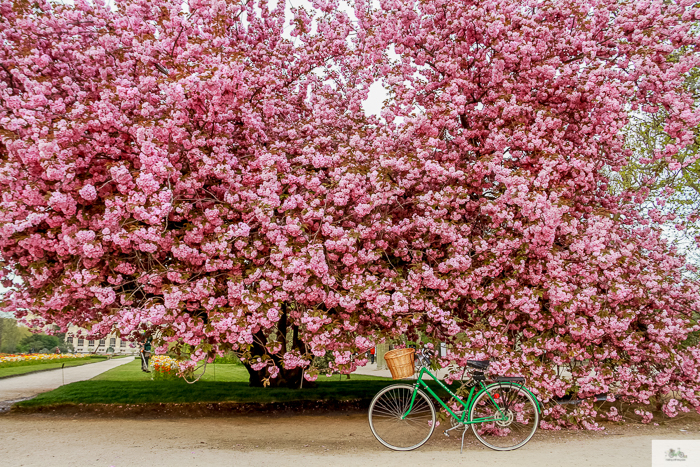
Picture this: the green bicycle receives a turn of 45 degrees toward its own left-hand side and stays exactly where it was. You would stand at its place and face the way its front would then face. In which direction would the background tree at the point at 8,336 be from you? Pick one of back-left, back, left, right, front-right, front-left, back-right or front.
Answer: right

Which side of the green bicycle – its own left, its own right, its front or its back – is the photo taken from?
left

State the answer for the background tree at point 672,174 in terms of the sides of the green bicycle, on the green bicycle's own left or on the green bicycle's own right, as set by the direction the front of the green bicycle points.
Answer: on the green bicycle's own right
